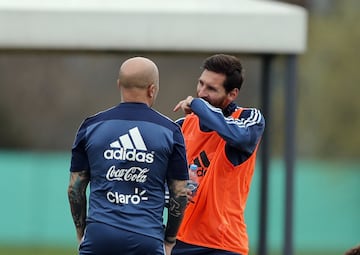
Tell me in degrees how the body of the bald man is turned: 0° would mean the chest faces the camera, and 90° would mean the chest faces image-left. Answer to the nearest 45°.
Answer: approximately 180°
